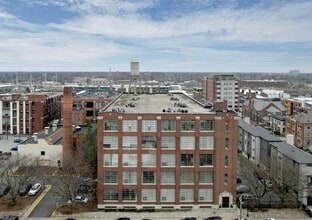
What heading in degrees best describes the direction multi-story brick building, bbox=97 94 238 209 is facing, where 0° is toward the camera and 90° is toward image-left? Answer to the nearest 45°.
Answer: approximately 0°

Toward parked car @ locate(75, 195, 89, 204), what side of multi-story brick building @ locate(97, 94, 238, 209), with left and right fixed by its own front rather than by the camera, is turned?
right
